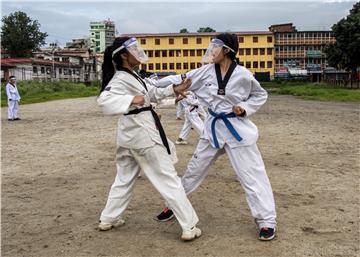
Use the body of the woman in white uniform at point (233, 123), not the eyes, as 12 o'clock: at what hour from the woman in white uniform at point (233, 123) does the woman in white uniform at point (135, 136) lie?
the woman in white uniform at point (135, 136) is roughly at 1 o'clock from the woman in white uniform at point (233, 123).

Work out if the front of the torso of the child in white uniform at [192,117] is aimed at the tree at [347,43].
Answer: no

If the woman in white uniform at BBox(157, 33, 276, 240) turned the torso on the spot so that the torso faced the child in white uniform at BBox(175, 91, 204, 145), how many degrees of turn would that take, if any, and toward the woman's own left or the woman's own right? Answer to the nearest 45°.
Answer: approximately 135° to the woman's own right

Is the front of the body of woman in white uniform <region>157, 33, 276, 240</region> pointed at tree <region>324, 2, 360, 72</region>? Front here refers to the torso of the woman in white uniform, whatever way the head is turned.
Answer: no

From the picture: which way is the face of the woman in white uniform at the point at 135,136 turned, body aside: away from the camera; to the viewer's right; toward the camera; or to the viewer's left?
to the viewer's right

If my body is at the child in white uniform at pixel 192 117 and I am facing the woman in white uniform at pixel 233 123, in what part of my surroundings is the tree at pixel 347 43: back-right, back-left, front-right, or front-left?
back-left

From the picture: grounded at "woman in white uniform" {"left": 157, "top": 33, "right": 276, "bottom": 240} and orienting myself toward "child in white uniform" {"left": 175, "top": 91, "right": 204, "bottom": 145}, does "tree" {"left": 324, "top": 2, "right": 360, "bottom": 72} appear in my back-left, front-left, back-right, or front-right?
front-right

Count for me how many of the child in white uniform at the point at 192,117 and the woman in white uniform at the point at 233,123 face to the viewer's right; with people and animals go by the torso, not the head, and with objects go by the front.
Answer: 0

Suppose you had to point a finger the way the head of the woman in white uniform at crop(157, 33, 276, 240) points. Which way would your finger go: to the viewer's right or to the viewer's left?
to the viewer's left
